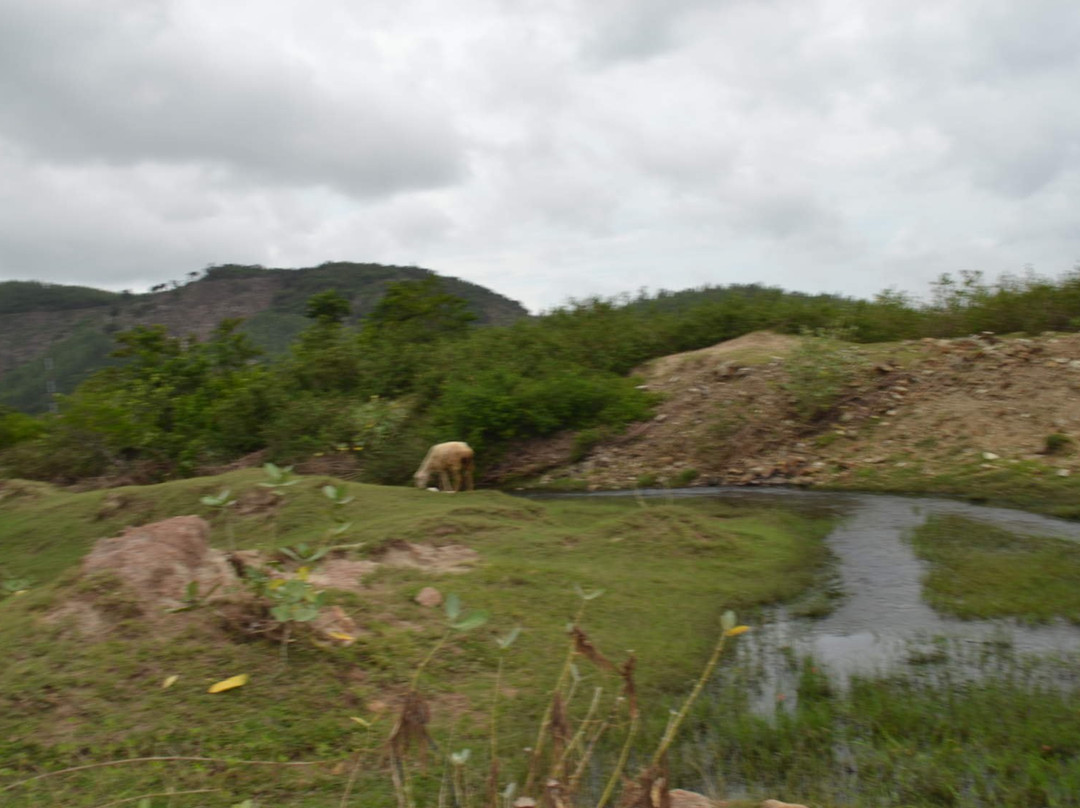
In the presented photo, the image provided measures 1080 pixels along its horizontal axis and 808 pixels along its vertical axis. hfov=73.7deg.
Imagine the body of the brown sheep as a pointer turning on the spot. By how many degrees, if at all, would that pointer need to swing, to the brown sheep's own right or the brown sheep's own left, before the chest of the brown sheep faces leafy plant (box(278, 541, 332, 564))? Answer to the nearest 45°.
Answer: approximately 90° to the brown sheep's own left

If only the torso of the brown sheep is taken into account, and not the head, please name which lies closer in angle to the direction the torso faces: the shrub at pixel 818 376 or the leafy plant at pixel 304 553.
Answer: the leafy plant

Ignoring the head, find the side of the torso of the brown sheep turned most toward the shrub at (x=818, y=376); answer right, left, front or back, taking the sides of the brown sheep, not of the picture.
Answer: back

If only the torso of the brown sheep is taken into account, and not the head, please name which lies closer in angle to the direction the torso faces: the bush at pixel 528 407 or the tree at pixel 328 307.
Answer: the tree

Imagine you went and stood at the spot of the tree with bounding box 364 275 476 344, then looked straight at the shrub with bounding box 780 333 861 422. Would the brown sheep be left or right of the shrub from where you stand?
right

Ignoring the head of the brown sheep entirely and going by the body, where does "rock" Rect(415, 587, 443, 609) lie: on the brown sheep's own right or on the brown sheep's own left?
on the brown sheep's own left

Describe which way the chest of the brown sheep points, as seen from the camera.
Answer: to the viewer's left

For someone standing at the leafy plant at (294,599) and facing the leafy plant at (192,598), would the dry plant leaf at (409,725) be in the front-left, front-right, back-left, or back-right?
back-left

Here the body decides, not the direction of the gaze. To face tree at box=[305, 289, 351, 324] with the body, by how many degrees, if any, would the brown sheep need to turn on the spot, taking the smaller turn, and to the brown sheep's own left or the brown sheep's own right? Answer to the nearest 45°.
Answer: approximately 90° to the brown sheep's own right

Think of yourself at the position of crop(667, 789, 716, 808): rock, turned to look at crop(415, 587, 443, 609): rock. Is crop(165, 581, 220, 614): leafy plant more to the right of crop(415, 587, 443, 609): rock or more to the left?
left

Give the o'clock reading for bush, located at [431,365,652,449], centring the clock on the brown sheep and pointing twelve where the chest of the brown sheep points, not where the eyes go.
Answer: The bush is roughly at 4 o'clock from the brown sheep.

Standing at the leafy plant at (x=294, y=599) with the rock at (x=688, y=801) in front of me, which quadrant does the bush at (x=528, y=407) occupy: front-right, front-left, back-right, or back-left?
back-left

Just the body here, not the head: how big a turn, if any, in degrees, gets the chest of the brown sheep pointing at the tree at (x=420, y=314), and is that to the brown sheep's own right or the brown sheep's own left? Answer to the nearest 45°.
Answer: approximately 90° to the brown sheep's own right
